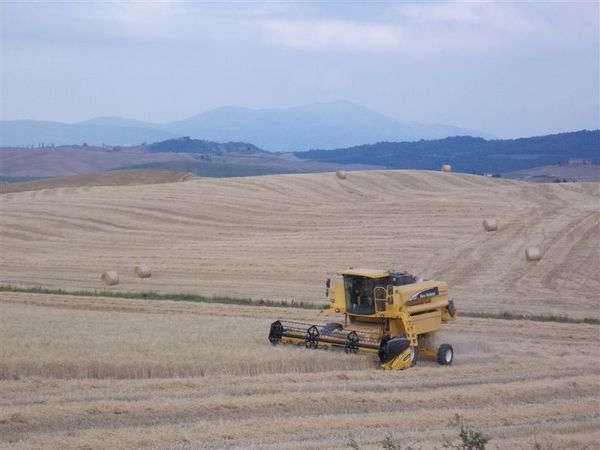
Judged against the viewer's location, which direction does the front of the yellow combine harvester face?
facing the viewer and to the left of the viewer

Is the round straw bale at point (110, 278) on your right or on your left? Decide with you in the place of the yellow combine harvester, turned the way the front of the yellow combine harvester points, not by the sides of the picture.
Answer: on your right
